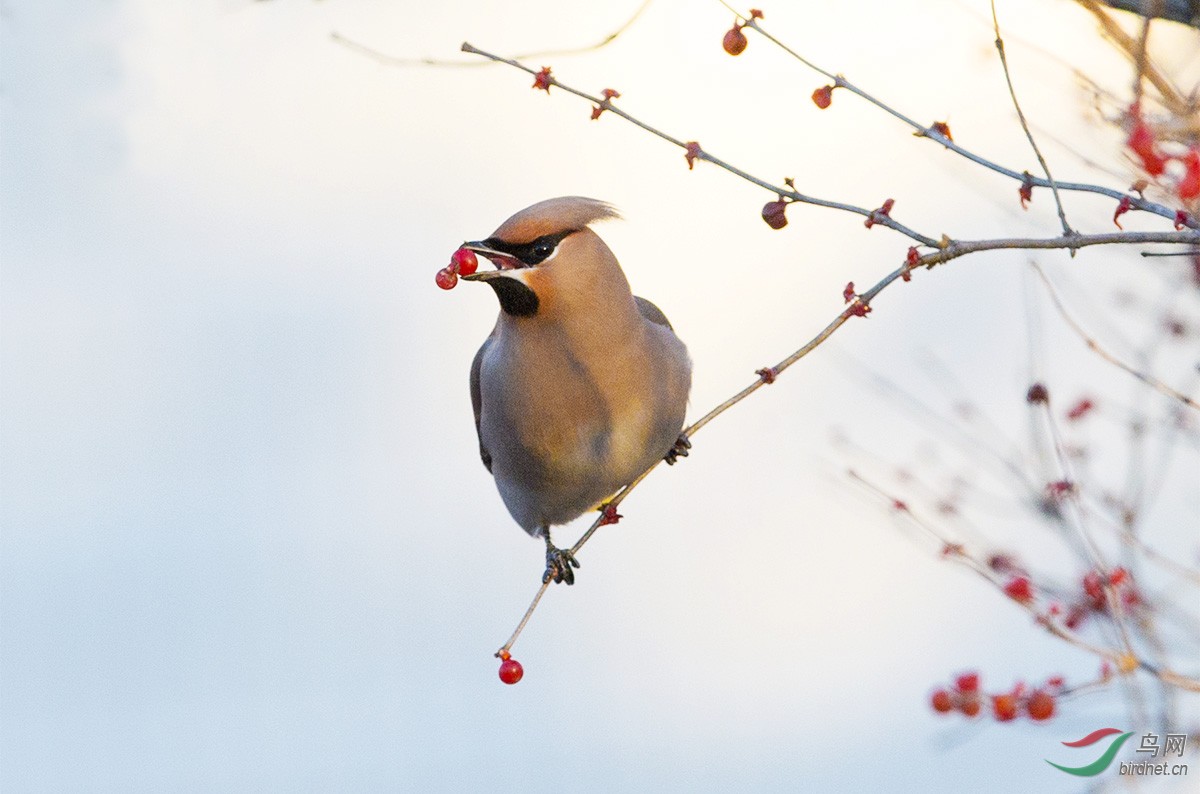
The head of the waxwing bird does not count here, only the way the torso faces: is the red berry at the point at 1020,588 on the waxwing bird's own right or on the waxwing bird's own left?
on the waxwing bird's own left

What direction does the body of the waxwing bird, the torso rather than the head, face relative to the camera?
toward the camera
